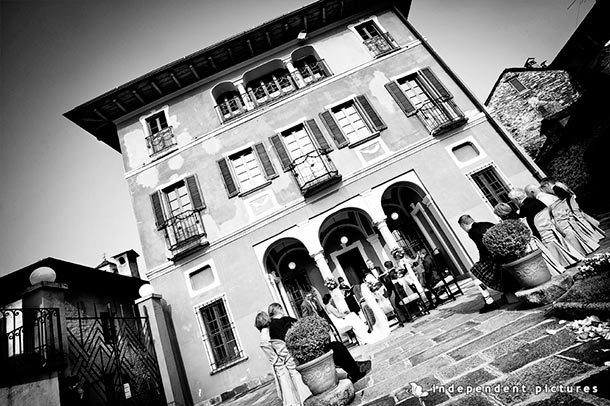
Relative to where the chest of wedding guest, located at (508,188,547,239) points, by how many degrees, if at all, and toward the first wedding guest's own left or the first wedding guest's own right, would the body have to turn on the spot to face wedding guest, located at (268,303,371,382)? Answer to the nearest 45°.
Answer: approximately 45° to the first wedding guest's own left

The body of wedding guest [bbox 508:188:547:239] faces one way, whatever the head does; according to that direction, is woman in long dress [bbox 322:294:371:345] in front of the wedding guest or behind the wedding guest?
in front

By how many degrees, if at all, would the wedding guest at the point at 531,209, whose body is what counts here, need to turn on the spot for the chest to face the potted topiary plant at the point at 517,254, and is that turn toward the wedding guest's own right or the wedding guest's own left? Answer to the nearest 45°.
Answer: approximately 90° to the wedding guest's own left

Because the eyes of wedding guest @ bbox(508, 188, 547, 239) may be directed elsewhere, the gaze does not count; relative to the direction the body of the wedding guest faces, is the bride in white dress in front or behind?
in front

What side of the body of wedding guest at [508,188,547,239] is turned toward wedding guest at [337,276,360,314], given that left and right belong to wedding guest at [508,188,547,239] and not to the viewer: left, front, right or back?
front

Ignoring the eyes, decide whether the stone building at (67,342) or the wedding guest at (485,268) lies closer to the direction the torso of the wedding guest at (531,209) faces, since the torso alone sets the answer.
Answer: the stone building
